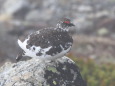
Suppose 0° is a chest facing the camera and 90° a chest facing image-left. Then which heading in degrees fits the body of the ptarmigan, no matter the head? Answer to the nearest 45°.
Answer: approximately 270°
